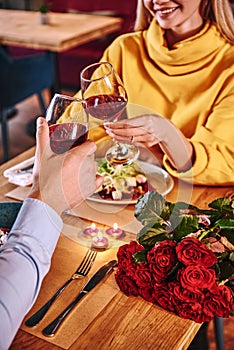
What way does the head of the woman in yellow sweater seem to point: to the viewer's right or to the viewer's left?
to the viewer's left

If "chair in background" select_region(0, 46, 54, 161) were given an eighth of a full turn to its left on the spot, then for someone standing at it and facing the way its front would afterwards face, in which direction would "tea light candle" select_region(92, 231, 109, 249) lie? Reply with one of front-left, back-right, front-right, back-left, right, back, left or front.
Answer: back

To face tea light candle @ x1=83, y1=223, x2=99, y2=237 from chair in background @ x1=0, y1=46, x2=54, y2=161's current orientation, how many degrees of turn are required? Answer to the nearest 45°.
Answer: approximately 135° to its right

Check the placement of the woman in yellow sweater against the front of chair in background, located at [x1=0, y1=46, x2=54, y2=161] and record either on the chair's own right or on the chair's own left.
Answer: on the chair's own right

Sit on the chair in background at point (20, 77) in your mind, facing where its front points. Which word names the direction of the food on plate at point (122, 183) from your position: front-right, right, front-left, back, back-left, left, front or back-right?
back-right

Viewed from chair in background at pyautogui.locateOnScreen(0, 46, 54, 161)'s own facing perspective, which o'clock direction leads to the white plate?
The white plate is roughly at 4 o'clock from the chair in background.

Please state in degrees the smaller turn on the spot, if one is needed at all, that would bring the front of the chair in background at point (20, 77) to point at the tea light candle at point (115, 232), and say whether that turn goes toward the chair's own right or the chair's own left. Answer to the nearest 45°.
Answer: approximately 135° to the chair's own right

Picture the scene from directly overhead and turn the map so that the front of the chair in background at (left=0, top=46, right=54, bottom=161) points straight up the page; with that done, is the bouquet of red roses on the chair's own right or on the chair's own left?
on the chair's own right

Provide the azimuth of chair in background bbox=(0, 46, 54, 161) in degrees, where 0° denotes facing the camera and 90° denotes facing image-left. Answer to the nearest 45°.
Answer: approximately 225°

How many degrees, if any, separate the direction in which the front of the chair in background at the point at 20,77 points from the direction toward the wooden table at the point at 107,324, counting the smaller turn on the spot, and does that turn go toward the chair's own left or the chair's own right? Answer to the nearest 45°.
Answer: approximately 135° to the chair's own right

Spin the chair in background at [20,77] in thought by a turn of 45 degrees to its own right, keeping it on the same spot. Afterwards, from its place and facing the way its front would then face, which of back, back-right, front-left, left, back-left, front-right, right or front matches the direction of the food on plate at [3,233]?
right

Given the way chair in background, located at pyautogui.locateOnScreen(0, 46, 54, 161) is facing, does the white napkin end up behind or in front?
behind
